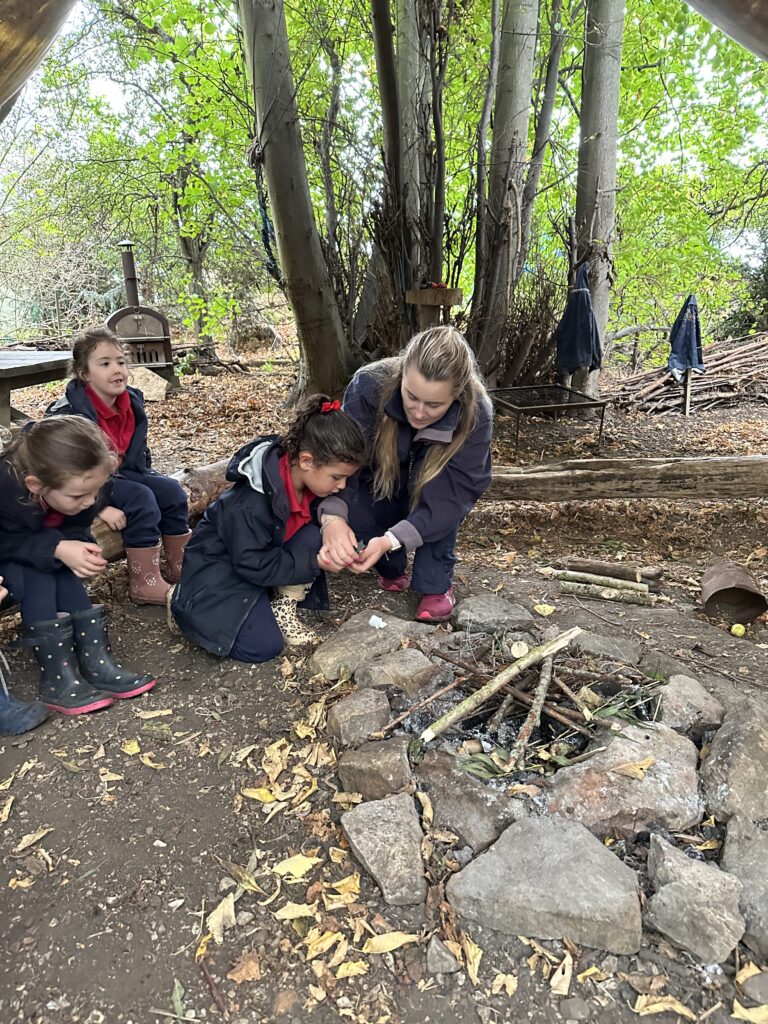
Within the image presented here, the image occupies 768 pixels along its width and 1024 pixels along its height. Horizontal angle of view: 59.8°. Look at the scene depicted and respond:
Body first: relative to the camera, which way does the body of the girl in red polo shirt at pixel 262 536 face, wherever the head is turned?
to the viewer's right

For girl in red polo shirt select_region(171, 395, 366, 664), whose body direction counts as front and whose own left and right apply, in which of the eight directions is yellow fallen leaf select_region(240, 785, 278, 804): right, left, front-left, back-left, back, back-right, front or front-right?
right

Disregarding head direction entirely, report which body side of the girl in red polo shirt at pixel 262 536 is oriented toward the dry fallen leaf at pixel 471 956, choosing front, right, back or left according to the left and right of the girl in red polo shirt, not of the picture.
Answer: right

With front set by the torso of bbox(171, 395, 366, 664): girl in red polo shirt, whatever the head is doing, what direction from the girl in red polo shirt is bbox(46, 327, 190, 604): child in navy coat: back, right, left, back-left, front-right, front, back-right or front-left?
back-left

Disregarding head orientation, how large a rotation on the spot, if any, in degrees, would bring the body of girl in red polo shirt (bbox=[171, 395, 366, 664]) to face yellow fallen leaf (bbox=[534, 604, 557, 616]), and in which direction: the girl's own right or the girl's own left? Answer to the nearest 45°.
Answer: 0° — they already face it

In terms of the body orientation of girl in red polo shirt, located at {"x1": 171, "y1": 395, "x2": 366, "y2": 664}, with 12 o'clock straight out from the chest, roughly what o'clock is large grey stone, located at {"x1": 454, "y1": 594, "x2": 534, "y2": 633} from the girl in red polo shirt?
The large grey stone is roughly at 12 o'clock from the girl in red polo shirt.

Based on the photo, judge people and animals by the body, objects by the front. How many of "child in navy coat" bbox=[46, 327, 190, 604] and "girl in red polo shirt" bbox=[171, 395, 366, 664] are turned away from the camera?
0

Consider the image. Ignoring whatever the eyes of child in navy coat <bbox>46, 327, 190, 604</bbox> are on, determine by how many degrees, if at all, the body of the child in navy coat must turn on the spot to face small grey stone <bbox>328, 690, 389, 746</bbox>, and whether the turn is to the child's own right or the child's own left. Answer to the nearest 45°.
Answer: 0° — they already face it

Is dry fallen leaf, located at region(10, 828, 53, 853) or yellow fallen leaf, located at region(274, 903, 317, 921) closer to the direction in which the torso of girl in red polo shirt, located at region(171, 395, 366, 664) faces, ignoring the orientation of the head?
the yellow fallen leaf

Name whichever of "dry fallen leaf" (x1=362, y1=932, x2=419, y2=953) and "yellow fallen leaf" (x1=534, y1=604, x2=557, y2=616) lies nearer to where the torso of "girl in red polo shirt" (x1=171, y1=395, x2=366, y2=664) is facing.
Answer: the yellow fallen leaf

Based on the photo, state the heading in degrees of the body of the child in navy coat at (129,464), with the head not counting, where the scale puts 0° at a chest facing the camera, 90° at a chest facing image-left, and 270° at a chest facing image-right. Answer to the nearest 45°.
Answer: approximately 315°

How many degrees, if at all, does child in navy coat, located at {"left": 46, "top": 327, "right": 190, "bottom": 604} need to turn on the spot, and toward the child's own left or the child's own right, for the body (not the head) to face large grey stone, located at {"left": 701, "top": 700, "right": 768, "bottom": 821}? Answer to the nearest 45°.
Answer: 0° — they already face it

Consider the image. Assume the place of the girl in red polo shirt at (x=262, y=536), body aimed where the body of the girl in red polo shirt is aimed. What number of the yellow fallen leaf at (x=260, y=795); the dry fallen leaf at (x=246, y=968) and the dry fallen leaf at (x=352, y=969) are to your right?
3

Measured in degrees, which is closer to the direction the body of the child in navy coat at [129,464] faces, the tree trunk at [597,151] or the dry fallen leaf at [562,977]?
the dry fallen leaf

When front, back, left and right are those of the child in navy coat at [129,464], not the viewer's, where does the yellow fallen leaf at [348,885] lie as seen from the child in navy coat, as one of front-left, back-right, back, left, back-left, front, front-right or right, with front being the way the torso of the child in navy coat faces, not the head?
front-right

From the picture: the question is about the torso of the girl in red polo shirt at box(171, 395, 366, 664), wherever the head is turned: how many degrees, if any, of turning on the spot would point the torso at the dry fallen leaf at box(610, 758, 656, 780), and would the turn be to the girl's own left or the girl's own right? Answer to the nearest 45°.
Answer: approximately 45° to the girl's own right

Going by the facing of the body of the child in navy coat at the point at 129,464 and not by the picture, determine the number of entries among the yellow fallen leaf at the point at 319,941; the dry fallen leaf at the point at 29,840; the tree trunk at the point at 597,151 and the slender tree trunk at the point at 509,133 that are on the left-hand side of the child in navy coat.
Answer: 2

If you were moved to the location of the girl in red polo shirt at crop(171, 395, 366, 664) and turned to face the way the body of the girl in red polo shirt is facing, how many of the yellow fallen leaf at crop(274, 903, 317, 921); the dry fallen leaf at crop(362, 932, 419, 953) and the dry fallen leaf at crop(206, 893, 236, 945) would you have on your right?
3

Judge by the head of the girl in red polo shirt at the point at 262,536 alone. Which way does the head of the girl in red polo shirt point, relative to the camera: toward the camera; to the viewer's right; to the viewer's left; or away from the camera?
to the viewer's right
